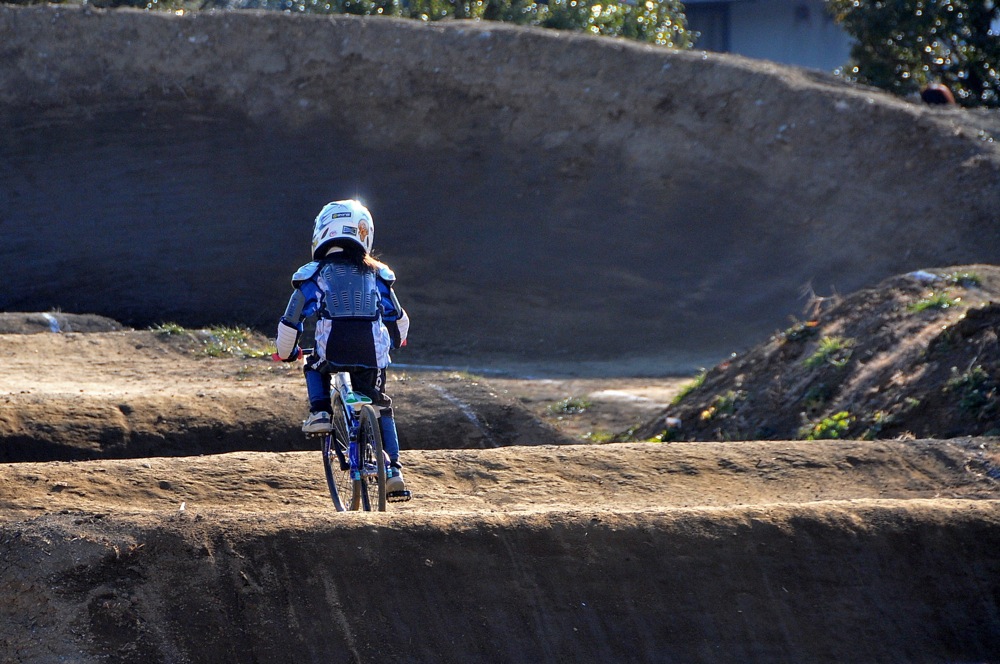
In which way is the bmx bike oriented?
away from the camera

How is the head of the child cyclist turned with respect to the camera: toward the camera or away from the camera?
away from the camera

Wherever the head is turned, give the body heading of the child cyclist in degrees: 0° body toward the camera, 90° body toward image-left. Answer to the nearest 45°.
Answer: approximately 180°
